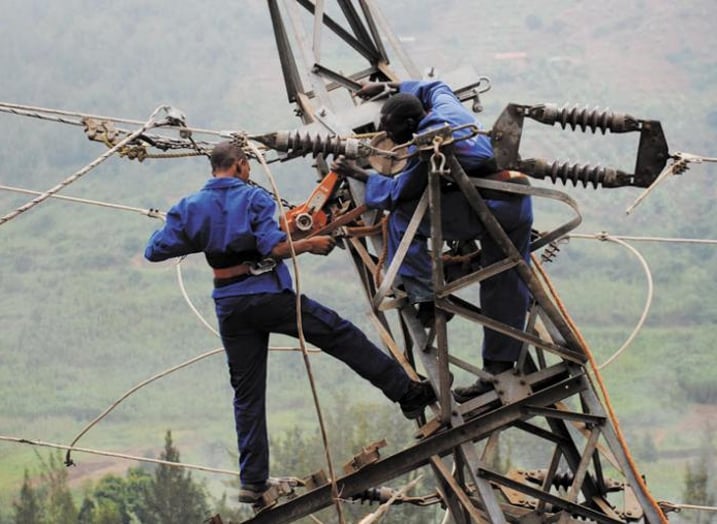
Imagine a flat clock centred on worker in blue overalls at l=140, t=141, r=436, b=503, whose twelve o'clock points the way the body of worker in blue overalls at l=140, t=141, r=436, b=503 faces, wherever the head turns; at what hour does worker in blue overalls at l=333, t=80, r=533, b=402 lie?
worker in blue overalls at l=333, t=80, r=533, b=402 is roughly at 2 o'clock from worker in blue overalls at l=140, t=141, r=436, b=503.

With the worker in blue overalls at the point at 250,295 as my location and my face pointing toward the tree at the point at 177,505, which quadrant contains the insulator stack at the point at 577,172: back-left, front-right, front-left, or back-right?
back-right

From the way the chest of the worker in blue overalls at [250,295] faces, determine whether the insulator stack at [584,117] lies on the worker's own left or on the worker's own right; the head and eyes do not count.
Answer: on the worker's own right

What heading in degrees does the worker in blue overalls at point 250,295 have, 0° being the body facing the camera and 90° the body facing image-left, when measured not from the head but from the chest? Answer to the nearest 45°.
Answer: approximately 225°

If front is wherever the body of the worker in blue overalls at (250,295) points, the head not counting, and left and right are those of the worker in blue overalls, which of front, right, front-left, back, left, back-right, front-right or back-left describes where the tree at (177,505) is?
front-left
